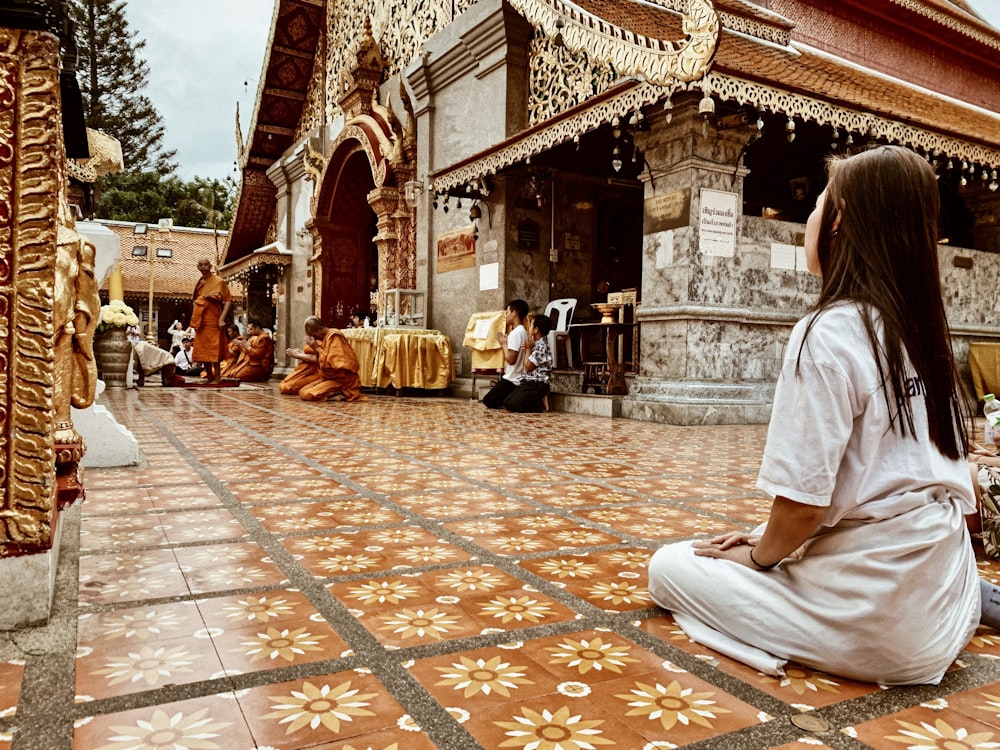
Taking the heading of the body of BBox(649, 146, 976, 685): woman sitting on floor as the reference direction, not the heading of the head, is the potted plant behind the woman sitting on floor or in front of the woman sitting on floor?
in front

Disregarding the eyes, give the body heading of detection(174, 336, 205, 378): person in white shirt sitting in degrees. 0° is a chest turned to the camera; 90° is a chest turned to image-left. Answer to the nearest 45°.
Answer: approximately 315°

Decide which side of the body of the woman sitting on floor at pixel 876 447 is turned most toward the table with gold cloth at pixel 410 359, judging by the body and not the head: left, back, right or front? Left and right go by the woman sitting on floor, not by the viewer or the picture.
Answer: front

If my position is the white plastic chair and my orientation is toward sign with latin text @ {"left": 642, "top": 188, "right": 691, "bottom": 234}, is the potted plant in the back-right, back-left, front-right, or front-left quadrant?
back-right

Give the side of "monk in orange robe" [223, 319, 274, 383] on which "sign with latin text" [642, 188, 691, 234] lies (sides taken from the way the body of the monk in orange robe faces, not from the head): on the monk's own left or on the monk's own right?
on the monk's own left

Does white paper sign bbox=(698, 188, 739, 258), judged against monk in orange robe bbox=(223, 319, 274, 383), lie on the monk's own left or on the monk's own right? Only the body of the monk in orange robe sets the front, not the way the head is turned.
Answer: on the monk's own left

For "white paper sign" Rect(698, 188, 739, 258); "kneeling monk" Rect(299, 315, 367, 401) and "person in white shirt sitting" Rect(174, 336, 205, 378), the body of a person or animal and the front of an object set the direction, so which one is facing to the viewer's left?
the kneeling monk

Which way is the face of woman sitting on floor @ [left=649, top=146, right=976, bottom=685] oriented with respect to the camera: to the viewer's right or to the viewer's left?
to the viewer's left

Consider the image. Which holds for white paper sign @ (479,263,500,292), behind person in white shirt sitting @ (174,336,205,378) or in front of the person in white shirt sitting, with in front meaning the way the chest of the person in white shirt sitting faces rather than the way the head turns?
in front

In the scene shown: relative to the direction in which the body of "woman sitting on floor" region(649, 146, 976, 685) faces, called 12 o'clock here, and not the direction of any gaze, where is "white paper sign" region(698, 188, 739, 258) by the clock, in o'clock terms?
The white paper sign is roughly at 1 o'clock from the woman sitting on floor.

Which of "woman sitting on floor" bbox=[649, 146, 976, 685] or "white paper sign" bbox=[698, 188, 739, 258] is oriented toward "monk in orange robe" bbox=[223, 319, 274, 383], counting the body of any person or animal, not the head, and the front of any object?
the woman sitting on floor

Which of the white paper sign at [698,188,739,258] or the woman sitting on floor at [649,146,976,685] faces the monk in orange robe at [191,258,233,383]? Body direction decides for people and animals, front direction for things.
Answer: the woman sitting on floor

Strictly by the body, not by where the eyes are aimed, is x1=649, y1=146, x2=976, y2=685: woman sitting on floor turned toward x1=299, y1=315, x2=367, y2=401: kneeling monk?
yes

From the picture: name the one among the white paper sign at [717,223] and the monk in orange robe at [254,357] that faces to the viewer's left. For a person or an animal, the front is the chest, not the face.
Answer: the monk in orange robe

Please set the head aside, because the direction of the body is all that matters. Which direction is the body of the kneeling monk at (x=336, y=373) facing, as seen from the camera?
to the viewer's left

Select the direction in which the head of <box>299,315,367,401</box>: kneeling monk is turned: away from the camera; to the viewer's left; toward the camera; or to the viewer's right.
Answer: to the viewer's left
